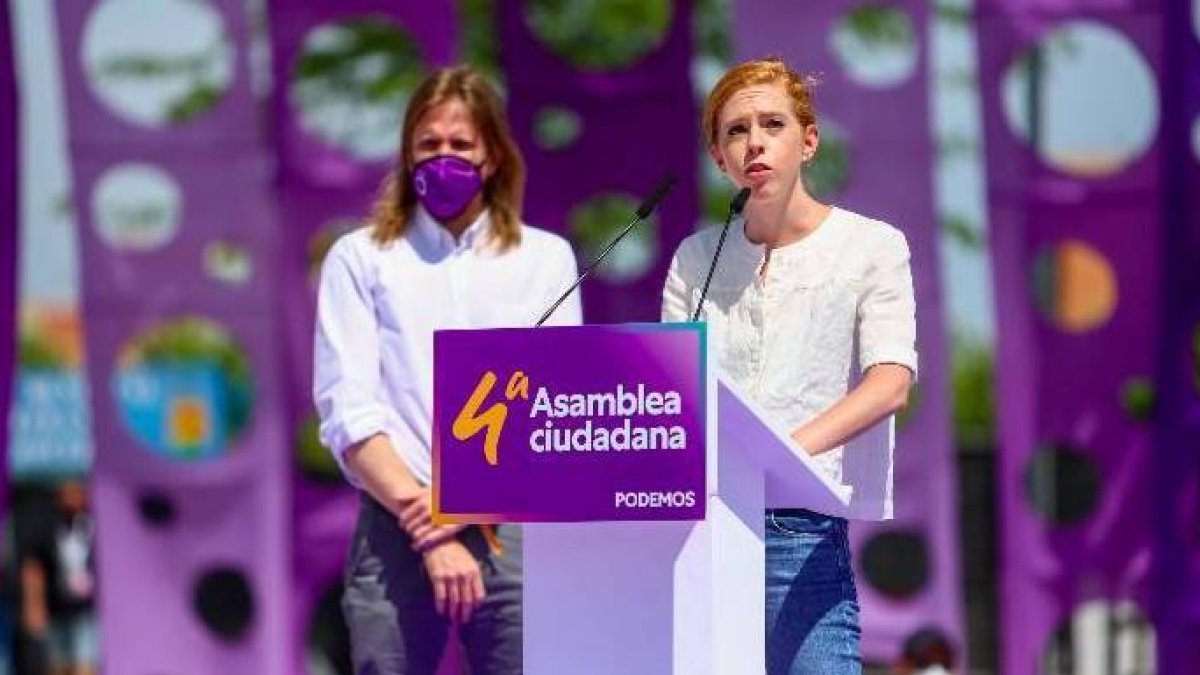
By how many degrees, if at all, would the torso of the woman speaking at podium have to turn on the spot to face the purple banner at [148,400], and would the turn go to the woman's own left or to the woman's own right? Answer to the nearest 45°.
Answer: approximately 90° to the woman's own right

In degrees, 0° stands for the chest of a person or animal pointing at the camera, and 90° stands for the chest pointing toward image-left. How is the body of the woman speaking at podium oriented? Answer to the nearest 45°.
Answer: approximately 45°

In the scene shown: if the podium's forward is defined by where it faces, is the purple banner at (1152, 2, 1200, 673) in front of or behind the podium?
behind

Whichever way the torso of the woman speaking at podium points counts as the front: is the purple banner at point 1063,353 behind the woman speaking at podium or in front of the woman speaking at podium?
behind

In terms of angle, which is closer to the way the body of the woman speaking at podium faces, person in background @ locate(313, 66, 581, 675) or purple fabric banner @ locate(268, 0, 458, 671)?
the person in background

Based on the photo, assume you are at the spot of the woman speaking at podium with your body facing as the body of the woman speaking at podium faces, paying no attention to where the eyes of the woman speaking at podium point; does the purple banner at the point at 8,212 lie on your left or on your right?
on your right

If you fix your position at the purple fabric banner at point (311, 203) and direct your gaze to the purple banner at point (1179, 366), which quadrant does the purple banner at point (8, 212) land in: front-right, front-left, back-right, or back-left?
back-right
